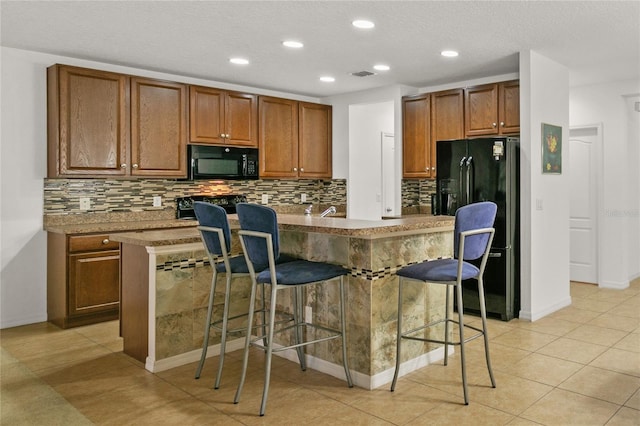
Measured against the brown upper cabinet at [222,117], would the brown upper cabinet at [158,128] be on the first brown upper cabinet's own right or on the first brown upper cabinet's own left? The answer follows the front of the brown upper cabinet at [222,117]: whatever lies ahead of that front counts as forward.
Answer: on the first brown upper cabinet's own right

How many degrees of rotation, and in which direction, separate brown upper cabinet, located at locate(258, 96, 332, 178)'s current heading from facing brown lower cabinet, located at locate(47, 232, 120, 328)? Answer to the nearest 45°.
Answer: approximately 90° to its right

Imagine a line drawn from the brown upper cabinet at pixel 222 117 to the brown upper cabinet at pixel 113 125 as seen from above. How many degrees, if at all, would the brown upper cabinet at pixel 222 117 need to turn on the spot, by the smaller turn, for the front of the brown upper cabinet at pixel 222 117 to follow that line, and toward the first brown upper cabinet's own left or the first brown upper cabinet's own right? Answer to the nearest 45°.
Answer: approximately 90° to the first brown upper cabinet's own right

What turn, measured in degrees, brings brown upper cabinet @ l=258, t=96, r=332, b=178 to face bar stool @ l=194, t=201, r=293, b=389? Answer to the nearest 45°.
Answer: approximately 45° to its right

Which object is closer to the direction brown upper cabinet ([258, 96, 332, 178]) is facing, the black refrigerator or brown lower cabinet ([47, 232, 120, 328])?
the black refrigerator
